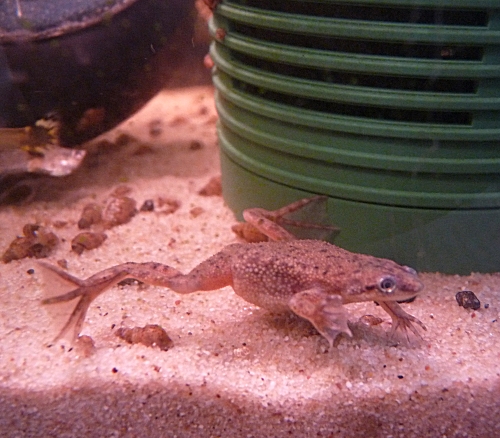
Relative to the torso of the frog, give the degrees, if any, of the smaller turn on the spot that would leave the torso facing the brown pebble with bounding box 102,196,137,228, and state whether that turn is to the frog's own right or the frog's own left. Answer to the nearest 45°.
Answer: approximately 135° to the frog's own left

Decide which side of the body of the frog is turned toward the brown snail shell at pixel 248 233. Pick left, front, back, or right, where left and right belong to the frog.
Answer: left

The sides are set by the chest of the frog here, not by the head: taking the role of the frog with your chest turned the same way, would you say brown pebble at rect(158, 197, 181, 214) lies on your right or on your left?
on your left

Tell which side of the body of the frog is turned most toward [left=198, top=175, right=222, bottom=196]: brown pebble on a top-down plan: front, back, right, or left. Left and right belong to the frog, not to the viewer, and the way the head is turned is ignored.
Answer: left

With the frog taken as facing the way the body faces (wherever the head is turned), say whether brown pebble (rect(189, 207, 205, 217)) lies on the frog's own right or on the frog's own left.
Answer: on the frog's own left

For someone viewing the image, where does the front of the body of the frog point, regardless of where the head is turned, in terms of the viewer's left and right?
facing to the right of the viewer

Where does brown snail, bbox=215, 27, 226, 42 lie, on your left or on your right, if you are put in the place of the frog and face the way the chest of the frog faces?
on your left

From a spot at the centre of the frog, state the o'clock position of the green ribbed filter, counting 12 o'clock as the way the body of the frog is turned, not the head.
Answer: The green ribbed filter is roughly at 10 o'clock from the frog.

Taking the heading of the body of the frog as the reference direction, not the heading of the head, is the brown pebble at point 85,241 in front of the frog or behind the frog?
behind
